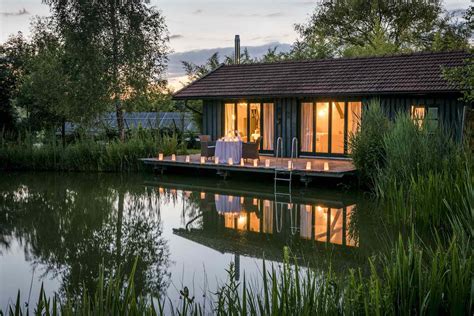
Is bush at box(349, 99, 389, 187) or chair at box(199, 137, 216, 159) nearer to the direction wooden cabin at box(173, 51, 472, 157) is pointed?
the bush

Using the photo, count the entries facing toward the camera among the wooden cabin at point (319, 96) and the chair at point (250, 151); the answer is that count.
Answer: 1

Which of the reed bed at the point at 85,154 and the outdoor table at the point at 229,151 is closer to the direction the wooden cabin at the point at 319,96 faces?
the outdoor table

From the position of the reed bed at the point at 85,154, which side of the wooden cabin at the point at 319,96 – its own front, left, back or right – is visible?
right

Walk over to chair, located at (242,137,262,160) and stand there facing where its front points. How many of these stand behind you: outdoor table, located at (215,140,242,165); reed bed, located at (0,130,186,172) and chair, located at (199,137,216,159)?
0

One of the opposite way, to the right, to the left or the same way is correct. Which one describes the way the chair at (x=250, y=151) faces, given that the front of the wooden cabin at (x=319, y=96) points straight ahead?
to the right

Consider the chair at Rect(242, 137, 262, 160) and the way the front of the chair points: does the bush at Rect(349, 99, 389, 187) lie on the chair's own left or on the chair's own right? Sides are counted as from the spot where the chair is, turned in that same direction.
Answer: on the chair's own left

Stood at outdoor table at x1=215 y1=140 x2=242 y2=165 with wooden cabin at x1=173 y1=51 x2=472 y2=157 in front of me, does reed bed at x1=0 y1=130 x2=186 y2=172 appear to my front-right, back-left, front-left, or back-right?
back-left

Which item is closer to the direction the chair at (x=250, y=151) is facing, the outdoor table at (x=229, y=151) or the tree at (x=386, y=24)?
the outdoor table

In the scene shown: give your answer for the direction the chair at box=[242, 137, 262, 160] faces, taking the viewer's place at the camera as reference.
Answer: facing to the left of the viewer

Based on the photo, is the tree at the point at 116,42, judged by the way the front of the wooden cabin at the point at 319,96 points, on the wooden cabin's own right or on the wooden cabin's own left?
on the wooden cabin's own right

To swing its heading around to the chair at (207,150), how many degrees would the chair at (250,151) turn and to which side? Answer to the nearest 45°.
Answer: approximately 45° to its right

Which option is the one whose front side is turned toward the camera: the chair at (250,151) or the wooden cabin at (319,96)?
the wooden cabin

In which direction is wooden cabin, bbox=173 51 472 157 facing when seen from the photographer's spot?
facing the viewer
